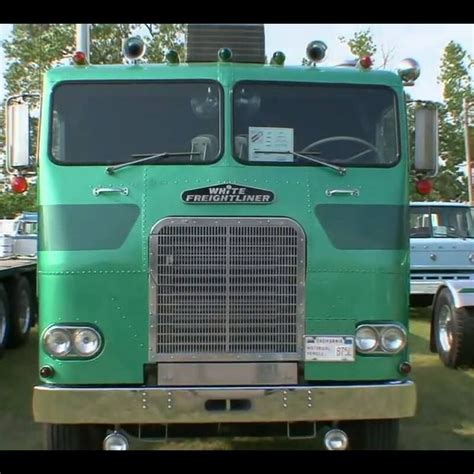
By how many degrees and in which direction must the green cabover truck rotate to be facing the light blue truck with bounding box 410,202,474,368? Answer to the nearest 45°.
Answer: approximately 135° to its left

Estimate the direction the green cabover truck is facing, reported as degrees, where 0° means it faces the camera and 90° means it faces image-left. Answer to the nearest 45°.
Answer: approximately 0°

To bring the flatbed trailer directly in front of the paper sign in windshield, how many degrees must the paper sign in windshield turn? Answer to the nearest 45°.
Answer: approximately 135° to its right

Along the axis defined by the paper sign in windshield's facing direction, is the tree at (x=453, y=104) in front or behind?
behind

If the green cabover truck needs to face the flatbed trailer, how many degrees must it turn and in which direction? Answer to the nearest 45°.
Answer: approximately 135° to its right
